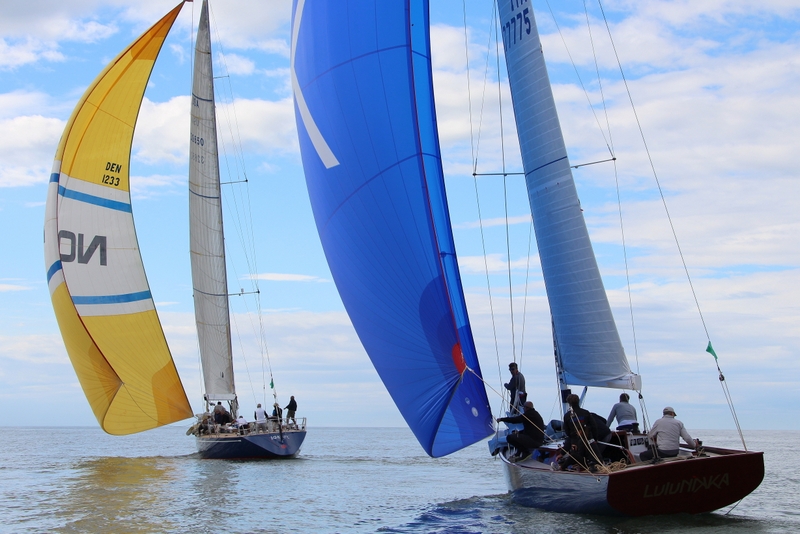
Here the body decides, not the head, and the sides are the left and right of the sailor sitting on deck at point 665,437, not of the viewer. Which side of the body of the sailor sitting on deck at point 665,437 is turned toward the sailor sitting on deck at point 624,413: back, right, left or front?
front

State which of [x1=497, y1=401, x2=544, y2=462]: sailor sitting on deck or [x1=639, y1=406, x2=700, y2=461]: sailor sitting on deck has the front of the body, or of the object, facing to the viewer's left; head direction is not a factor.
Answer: [x1=497, y1=401, x2=544, y2=462]: sailor sitting on deck

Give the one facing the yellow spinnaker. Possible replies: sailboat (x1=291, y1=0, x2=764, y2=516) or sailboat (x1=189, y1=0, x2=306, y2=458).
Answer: sailboat (x1=291, y1=0, x2=764, y2=516)

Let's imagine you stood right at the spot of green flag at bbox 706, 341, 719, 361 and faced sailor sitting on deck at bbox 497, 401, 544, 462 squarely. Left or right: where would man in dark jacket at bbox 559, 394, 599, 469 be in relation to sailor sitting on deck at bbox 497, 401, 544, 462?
left

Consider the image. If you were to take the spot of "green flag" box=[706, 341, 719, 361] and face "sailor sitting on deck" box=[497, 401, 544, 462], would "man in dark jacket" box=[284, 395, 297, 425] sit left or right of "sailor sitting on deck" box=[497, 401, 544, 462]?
right

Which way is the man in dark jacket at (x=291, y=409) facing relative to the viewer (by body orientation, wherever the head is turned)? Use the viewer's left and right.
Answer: facing away from the viewer and to the left of the viewer

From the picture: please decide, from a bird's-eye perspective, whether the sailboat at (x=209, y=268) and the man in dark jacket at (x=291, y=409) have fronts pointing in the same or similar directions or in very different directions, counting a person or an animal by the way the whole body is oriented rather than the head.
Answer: same or similar directions

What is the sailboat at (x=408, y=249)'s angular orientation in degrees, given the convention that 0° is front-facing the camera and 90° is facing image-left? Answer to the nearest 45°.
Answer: approximately 135°

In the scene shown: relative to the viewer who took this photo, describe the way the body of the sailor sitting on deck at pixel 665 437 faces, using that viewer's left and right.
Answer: facing away from the viewer

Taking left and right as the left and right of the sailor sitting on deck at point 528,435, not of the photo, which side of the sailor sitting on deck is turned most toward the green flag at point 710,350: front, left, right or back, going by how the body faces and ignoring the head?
back

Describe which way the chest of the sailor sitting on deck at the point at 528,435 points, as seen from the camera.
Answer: to the viewer's left

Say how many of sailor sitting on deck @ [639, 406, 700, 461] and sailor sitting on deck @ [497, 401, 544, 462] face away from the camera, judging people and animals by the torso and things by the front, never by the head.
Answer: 1
